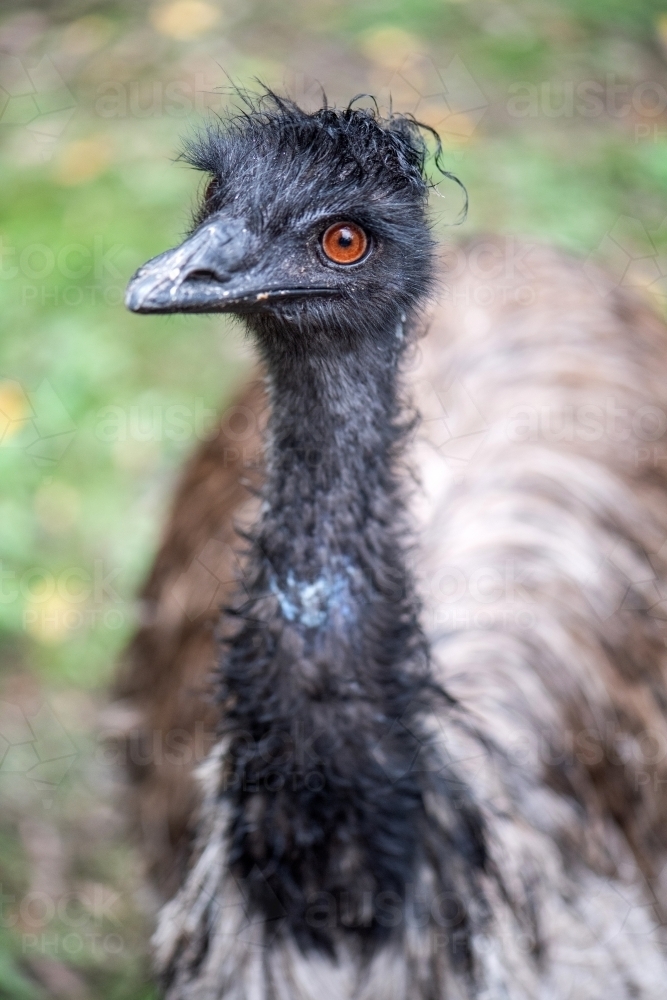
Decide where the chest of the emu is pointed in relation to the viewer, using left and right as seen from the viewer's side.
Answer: facing the viewer and to the left of the viewer
